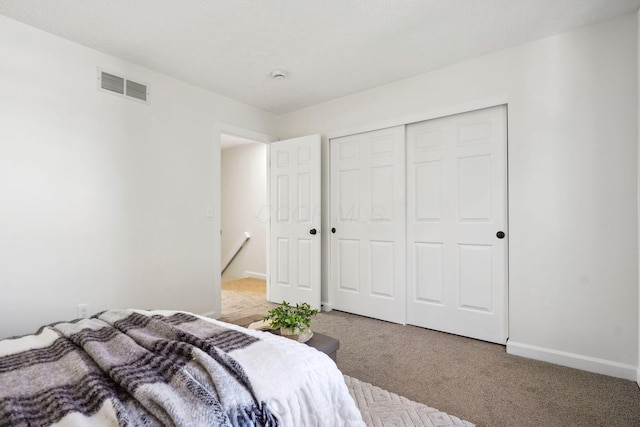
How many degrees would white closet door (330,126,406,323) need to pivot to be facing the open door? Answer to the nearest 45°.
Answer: approximately 45° to its right

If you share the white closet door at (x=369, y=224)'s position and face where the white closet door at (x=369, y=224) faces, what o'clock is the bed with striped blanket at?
The bed with striped blanket is roughly at 11 o'clock from the white closet door.

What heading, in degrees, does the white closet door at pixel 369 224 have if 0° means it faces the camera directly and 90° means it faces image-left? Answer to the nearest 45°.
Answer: approximately 45°

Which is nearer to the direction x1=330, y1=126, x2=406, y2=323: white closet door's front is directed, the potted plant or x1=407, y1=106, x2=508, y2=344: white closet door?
the potted plant

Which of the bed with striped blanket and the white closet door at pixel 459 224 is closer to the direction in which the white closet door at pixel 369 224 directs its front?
the bed with striped blanket
